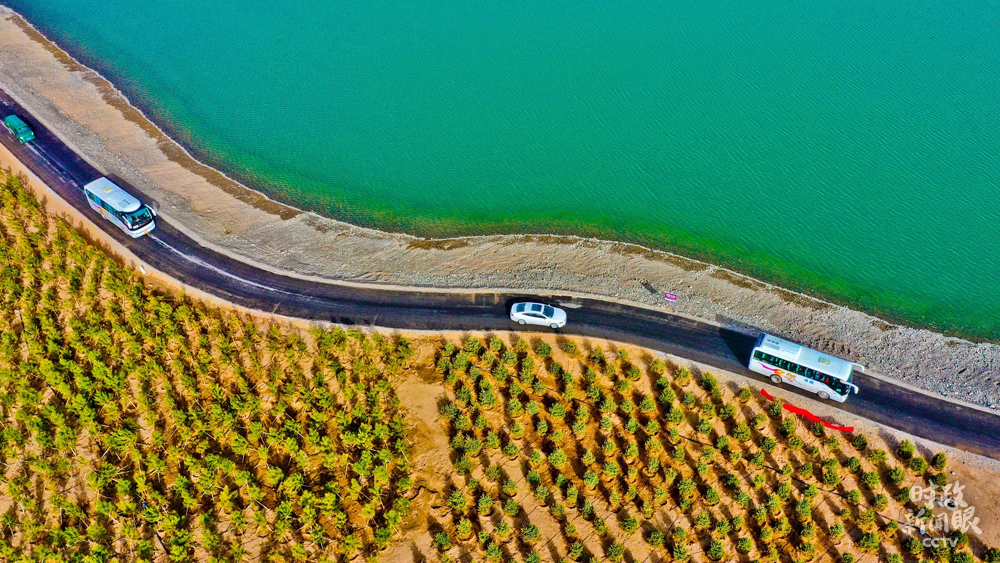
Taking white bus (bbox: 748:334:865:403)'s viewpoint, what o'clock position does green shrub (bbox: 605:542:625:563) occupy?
The green shrub is roughly at 4 o'clock from the white bus.

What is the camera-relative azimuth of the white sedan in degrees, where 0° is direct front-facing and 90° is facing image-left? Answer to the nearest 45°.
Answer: approximately 270°

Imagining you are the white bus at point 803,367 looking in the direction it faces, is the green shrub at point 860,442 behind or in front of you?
in front

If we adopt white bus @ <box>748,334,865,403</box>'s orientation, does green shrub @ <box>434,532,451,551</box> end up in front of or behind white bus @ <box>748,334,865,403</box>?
behind

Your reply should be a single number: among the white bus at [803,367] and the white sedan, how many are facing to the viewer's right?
2

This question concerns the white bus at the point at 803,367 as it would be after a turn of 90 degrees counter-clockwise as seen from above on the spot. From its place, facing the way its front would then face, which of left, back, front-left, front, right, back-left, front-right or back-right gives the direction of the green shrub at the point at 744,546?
back

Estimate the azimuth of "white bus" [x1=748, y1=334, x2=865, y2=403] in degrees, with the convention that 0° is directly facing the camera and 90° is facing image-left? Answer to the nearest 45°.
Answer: approximately 270°

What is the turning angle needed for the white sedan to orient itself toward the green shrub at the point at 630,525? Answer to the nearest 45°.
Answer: approximately 45° to its right
